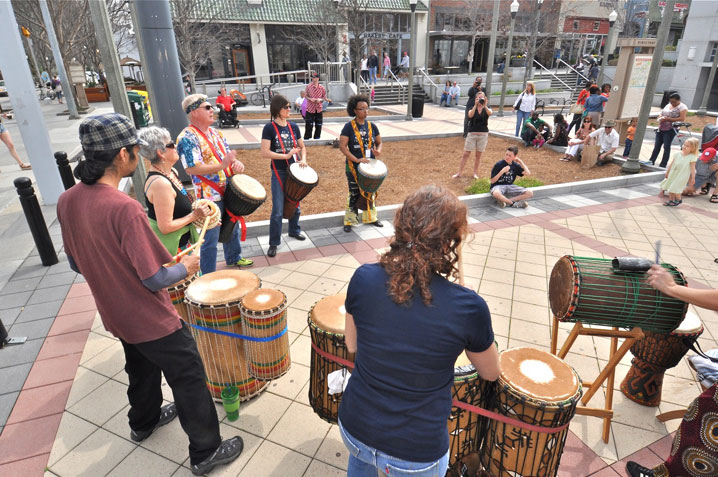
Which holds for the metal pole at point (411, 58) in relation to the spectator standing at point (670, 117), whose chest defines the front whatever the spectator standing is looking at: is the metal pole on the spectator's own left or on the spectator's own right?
on the spectator's own right

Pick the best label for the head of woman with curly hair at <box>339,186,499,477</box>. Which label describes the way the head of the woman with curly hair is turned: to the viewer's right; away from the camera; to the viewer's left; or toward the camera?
away from the camera

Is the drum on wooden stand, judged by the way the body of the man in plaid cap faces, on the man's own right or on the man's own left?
on the man's own right

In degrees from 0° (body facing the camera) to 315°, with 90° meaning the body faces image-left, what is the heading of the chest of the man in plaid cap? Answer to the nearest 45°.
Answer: approximately 225°

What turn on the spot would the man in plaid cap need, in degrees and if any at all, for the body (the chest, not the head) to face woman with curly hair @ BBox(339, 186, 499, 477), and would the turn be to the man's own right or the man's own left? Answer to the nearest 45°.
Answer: approximately 90° to the man's own right

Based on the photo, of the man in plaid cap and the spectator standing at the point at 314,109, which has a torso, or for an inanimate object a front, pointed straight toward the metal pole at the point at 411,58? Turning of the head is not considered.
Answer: the man in plaid cap

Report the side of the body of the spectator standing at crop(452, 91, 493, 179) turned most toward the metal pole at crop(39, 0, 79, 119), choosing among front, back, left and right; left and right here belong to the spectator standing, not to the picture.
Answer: right

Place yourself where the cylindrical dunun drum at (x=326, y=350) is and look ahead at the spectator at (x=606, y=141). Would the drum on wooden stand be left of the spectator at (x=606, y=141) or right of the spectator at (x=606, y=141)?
right

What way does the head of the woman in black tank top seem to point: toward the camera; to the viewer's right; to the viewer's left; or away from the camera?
to the viewer's right

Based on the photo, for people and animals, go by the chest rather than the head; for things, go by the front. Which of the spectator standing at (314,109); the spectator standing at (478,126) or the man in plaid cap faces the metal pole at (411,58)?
the man in plaid cap

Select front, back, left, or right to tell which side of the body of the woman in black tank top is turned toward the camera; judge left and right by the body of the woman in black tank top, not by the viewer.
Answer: right
